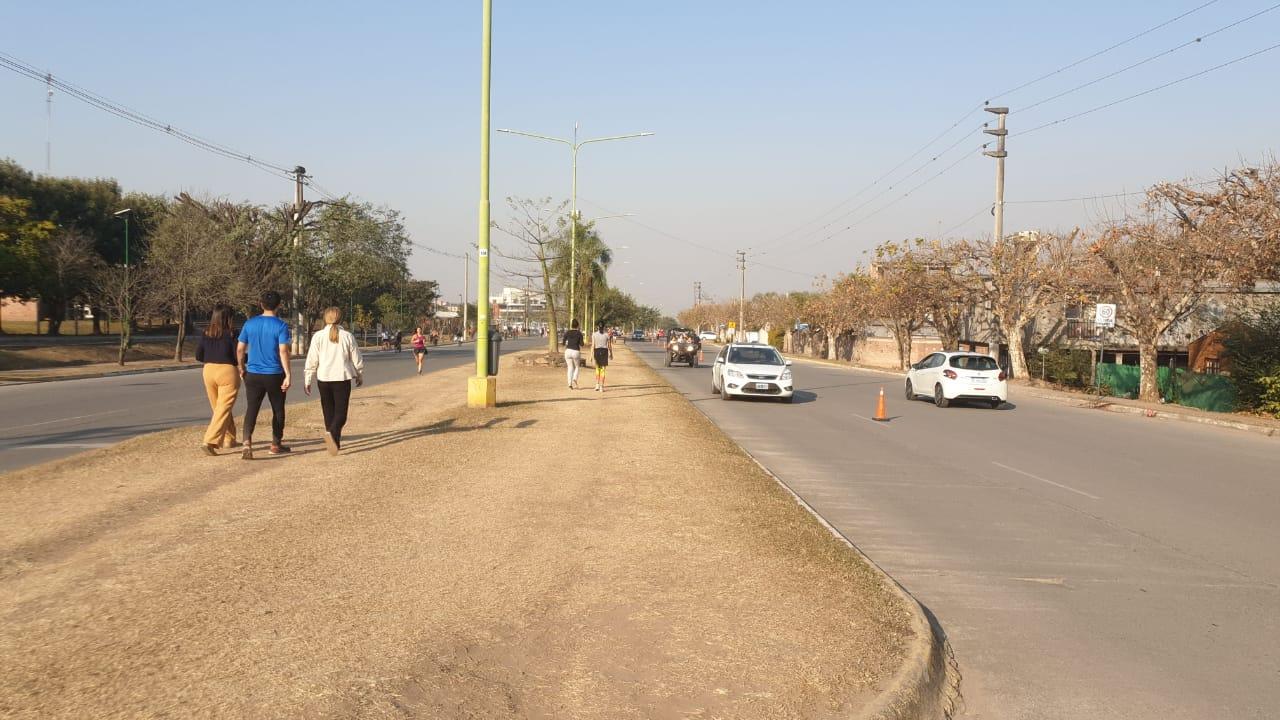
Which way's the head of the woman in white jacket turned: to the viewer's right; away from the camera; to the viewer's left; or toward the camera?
away from the camera

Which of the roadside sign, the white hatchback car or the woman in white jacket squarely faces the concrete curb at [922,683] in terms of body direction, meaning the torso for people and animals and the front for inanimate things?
the roadside sign

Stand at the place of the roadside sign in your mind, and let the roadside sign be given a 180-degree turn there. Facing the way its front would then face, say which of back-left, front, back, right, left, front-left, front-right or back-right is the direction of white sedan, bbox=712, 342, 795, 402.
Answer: back-left

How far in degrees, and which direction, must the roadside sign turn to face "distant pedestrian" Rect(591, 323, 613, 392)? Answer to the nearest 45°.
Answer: approximately 45° to its right

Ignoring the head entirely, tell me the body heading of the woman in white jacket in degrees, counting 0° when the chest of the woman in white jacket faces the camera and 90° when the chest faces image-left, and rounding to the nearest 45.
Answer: approximately 180°

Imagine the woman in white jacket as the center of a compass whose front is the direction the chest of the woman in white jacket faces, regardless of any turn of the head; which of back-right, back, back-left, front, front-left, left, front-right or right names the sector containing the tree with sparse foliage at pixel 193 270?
front

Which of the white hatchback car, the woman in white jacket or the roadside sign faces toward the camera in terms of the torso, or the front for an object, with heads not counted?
the roadside sign

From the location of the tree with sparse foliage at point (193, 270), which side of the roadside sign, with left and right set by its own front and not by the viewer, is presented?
right

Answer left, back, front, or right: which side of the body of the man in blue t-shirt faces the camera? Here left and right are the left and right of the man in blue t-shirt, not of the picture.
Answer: back

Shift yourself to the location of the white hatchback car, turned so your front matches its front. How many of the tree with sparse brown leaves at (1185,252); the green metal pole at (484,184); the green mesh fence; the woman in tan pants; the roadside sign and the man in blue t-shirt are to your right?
3

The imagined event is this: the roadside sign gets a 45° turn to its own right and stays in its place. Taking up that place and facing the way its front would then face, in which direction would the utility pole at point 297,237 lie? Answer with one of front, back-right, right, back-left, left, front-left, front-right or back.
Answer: front-right

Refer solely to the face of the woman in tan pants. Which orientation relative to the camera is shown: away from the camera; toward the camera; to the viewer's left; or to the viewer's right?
away from the camera

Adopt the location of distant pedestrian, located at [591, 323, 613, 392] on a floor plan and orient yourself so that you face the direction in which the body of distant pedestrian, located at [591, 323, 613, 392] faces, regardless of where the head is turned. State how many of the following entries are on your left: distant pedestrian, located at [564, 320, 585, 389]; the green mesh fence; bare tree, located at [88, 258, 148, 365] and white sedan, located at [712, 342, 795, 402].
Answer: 2

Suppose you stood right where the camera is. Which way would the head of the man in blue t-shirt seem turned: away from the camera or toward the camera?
away from the camera
